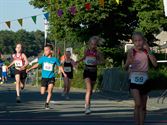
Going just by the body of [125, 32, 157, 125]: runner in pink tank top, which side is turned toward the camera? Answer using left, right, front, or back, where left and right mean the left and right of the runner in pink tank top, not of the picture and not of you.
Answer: front

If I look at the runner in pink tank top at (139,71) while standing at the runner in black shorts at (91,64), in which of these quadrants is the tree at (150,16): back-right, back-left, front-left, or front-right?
back-left

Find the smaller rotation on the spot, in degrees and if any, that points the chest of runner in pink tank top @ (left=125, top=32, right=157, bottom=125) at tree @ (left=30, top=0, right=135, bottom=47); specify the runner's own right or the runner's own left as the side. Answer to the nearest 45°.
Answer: approximately 180°

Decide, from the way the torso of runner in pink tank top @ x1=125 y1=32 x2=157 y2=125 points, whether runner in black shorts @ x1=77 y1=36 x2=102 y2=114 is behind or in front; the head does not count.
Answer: behind

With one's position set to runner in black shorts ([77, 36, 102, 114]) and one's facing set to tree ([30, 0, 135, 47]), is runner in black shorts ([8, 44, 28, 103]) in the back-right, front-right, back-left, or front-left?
front-left

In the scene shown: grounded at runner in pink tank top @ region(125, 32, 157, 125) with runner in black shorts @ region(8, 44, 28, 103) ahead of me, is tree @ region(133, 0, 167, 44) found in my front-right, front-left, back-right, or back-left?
front-right

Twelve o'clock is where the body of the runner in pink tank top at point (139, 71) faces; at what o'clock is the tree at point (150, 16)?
The tree is roughly at 6 o'clock from the runner in pink tank top.
